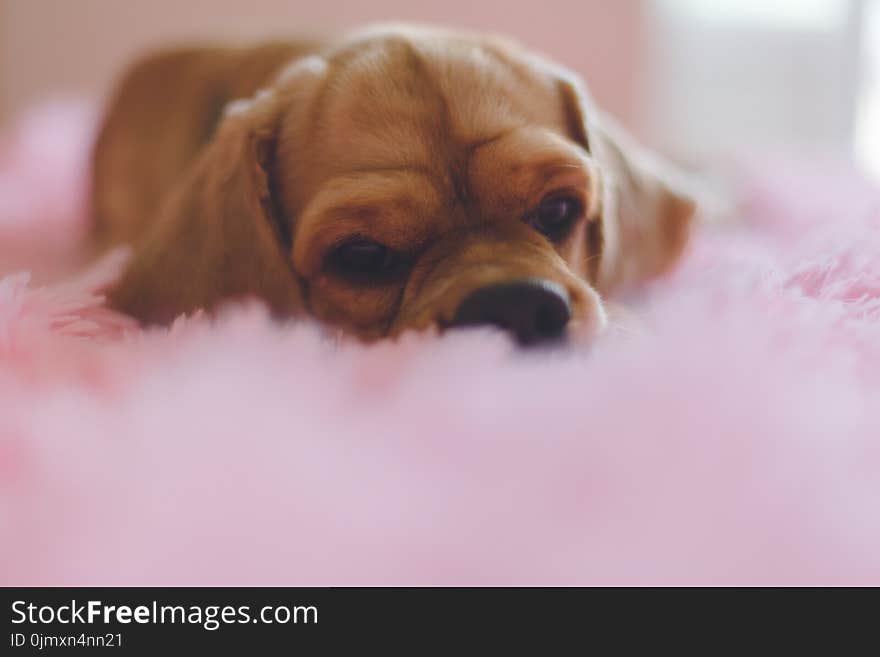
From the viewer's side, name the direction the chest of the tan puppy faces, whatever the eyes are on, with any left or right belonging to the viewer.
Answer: facing the viewer and to the right of the viewer
